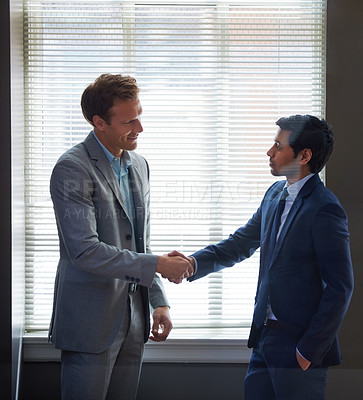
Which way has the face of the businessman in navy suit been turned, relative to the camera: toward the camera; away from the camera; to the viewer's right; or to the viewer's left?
to the viewer's left

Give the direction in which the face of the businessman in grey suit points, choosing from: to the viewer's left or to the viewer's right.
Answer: to the viewer's right

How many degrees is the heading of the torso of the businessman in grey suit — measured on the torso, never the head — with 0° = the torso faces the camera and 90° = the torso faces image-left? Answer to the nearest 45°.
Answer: approximately 315°
